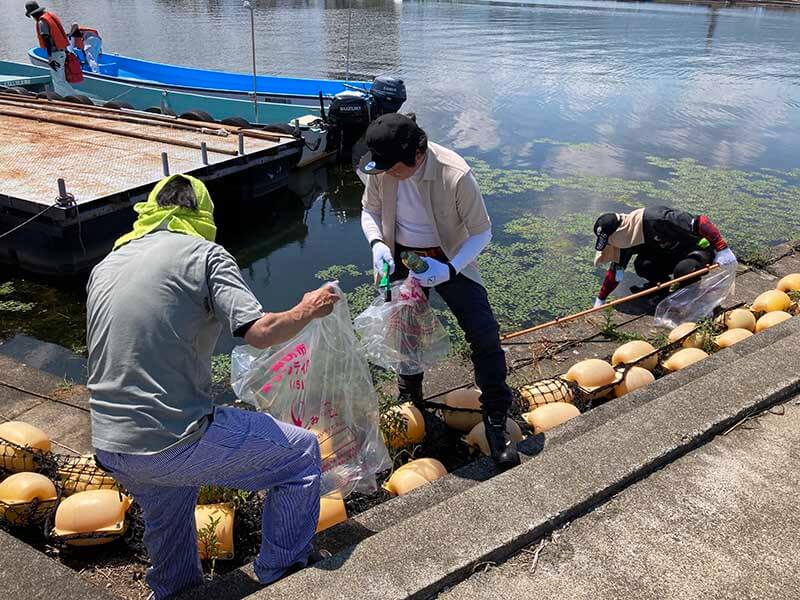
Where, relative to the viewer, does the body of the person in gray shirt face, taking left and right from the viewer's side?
facing away from the viewer and to the right of the viewer

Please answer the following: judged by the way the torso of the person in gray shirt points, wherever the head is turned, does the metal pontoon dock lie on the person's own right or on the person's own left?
on the person's own left

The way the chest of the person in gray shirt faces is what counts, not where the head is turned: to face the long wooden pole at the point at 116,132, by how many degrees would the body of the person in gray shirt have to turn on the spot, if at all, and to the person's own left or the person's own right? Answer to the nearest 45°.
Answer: approximately 45° to the person's own left

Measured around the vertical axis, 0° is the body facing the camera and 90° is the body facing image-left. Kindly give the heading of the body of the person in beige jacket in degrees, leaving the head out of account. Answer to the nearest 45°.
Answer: approximately 45°

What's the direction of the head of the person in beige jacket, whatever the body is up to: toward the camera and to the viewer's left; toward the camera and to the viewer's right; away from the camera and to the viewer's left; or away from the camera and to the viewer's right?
toward the camera and to the viewer's left

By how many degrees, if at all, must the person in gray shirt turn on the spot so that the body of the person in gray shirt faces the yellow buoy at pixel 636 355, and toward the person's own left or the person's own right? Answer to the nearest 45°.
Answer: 0° — they already face it

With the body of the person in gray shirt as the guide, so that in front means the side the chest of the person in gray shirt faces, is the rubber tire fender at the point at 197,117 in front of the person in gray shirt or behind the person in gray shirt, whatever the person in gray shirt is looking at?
in front

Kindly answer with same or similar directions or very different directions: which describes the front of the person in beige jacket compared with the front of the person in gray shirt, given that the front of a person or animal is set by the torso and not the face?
very different directions

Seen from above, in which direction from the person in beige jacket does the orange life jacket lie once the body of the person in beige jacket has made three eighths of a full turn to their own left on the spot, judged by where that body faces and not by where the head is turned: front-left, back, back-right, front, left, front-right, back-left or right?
back-left

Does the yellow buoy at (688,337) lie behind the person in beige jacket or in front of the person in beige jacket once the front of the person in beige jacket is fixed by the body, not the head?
behind

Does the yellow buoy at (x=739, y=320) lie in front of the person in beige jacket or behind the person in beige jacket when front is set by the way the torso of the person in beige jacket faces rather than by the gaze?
behind
